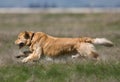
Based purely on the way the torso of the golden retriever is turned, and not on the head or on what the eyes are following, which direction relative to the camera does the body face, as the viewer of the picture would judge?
to the viewer's left
